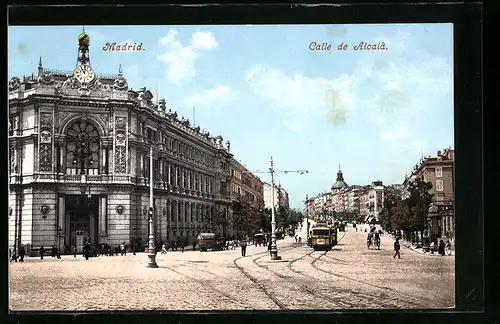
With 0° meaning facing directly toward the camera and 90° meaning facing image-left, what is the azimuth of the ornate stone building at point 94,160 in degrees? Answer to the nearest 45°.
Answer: approximately 0°

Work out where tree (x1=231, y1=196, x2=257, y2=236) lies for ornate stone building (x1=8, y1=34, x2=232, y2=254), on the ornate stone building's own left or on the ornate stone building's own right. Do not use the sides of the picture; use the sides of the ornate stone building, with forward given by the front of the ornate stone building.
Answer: on the ornate stone building's own left

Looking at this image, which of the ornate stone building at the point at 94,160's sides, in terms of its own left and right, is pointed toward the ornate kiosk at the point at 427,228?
left

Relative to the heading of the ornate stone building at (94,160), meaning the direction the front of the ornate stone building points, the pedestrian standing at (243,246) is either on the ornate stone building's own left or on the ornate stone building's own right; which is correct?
on the ornate stone building's own left

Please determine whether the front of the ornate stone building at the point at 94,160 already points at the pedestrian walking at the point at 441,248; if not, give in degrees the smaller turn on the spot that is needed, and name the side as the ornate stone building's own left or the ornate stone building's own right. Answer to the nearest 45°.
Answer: approximately 90° to the ornate stone building's own left

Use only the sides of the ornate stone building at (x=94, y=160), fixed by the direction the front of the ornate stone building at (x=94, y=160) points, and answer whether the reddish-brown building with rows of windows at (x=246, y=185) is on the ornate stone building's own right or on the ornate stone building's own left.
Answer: on the ornate stone building's own left

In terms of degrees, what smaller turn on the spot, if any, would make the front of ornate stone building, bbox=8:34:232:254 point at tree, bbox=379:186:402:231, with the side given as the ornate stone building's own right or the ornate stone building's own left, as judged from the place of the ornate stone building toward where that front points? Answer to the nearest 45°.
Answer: approximately 90° to the ornate stone building's own left
